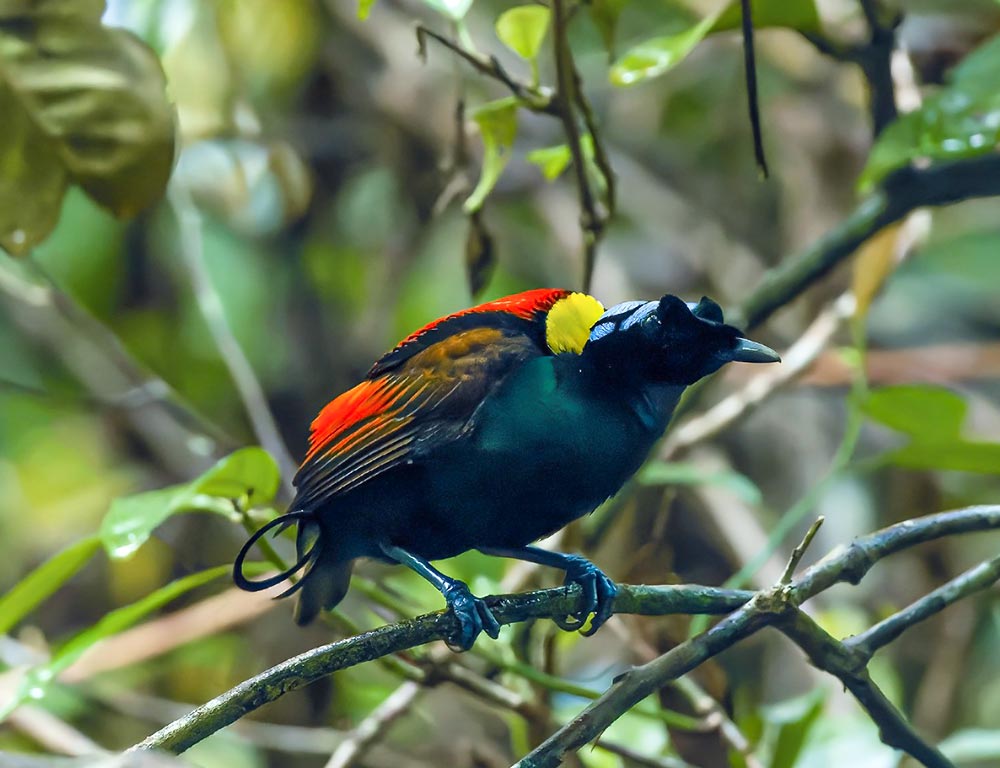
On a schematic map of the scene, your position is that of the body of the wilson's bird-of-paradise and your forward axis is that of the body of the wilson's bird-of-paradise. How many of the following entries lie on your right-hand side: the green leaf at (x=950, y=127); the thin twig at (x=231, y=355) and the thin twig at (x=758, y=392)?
0

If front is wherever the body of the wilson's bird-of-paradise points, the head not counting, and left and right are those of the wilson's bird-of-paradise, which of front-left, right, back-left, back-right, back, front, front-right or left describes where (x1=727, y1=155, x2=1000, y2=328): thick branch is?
front-left

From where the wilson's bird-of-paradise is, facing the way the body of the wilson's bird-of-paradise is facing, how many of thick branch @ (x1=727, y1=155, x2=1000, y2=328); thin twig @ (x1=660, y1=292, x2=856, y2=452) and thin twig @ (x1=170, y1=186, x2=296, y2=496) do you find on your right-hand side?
0

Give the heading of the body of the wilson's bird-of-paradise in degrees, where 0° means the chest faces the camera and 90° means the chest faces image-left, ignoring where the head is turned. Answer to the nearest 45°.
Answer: approximately 270°
